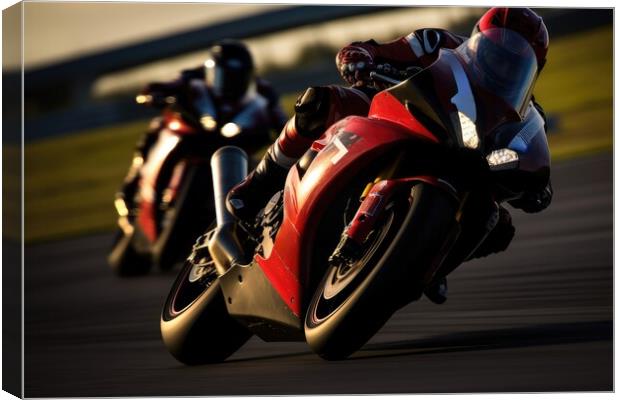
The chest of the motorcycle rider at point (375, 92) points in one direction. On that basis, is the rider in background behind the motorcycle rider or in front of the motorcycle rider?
behind

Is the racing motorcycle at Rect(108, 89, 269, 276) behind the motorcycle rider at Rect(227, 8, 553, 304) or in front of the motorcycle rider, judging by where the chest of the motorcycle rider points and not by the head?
behind

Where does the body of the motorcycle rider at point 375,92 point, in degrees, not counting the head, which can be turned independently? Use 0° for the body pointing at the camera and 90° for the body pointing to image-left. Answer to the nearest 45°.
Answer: approximately 315°
